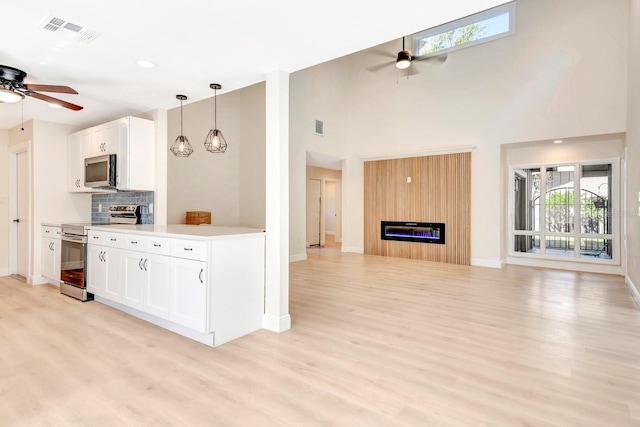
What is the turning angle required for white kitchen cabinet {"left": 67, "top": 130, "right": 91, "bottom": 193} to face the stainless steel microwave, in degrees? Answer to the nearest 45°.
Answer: approximately 45° to its left

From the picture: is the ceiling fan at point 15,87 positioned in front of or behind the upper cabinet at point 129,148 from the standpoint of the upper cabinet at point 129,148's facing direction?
in front

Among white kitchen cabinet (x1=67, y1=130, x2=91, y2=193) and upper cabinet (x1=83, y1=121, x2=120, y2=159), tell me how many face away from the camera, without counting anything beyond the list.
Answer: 0

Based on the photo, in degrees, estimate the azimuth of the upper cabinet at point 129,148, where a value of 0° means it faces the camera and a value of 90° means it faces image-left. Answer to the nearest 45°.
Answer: approximately 45°

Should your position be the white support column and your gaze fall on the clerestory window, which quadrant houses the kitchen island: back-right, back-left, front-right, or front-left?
back-left

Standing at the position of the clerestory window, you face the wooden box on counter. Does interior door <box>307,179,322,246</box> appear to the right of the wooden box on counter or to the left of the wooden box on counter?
right

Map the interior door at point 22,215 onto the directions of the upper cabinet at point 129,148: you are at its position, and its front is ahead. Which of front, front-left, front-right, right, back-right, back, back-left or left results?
right

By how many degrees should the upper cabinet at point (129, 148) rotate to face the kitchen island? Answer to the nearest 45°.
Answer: approximately 45° to its left

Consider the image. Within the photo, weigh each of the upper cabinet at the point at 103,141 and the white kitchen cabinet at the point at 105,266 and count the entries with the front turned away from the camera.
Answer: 0

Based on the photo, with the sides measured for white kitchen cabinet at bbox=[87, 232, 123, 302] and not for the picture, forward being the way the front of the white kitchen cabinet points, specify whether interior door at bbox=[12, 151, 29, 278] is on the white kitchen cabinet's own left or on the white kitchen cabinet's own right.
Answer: on the white kitchen cabinet's own right
